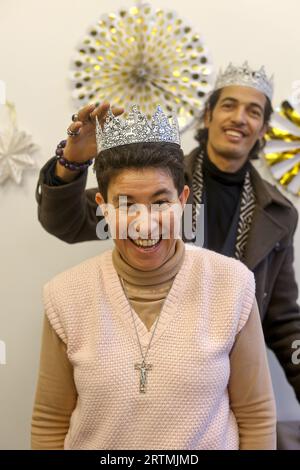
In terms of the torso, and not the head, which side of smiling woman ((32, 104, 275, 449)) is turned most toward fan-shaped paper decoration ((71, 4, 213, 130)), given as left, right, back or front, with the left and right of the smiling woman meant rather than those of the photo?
back

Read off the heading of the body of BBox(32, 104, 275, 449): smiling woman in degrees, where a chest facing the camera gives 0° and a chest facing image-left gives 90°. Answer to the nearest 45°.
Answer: approximately 0°

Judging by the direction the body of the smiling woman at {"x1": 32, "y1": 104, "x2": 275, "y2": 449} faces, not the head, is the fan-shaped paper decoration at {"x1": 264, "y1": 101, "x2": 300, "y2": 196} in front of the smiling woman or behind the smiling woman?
behind
